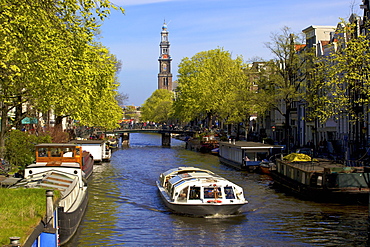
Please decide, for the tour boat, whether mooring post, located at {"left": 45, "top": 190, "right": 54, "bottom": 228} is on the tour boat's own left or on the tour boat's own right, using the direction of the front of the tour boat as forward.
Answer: on the tour boat's own right

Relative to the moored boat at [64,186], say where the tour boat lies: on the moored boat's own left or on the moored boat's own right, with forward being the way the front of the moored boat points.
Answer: on the moored boat's own left

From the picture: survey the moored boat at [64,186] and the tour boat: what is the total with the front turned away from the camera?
0

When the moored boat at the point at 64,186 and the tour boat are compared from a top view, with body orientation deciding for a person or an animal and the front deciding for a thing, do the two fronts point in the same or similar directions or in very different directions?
same or similar directions

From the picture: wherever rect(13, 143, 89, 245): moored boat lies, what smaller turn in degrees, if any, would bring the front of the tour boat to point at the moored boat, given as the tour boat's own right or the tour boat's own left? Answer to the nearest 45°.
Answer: approximately 90° to the tour boat's own right

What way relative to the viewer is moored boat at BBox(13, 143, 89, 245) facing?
toward the camera

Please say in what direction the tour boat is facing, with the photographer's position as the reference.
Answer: facing the viewer and to the right of the viewer

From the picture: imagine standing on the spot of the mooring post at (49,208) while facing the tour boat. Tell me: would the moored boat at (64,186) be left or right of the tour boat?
left

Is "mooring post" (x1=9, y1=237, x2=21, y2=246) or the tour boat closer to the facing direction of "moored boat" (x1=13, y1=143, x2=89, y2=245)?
the mooring post

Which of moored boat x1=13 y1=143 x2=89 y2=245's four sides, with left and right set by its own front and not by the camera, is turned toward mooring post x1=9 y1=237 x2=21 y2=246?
front

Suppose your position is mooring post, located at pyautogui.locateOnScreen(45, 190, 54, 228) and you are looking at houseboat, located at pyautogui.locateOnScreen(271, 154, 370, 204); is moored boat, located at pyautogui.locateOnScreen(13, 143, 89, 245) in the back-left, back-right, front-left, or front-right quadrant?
front-left
